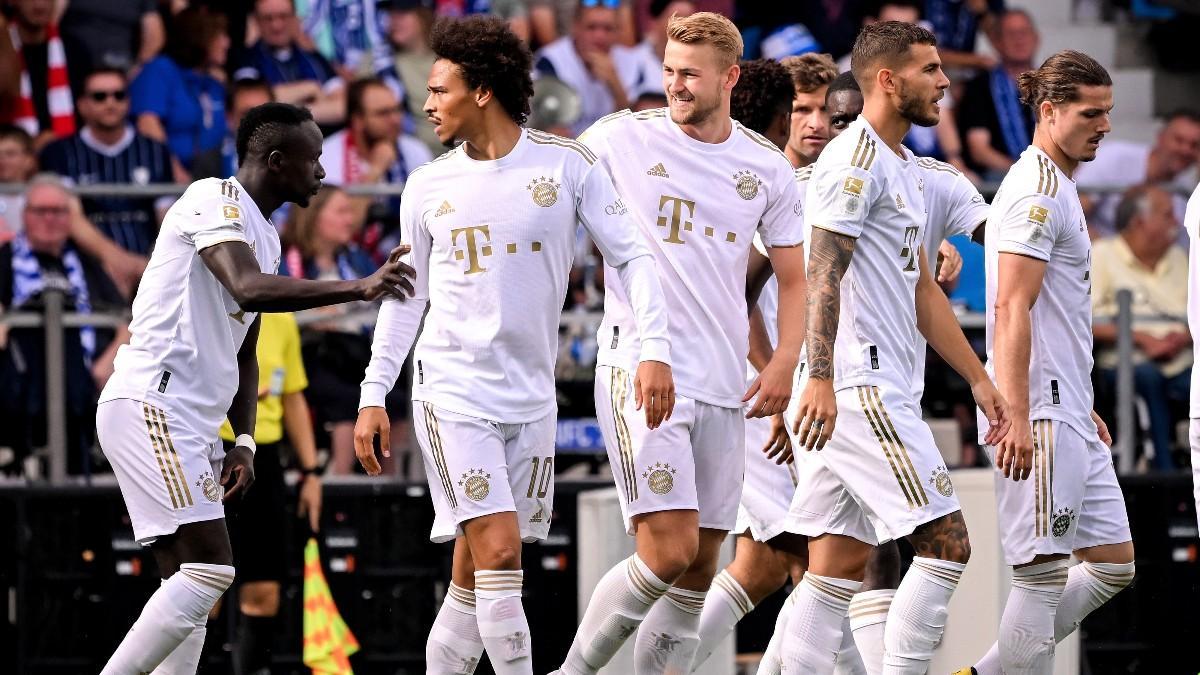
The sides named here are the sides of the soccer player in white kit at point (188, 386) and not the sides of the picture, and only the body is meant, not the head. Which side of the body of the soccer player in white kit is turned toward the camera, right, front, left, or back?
right

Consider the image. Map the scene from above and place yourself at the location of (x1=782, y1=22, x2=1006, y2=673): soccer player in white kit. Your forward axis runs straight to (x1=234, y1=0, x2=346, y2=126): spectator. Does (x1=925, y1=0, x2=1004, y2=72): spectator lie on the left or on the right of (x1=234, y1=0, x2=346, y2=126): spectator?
right

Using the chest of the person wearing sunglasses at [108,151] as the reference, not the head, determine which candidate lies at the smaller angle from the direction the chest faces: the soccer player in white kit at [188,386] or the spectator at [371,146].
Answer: the soccer player in white kit

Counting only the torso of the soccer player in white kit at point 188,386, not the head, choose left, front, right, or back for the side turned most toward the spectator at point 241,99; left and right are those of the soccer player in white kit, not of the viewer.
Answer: left

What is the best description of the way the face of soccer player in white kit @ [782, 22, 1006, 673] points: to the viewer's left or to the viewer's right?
to the viewer's right

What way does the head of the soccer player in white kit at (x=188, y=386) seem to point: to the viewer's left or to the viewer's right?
to the viewer's right
